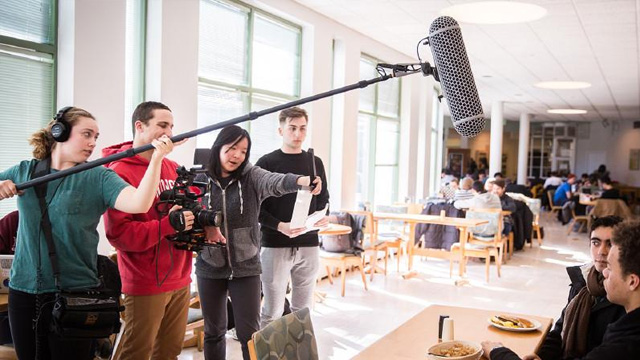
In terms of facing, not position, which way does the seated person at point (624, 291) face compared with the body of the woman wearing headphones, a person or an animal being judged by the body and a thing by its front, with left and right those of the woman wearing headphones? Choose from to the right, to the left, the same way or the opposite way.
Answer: the opposite way

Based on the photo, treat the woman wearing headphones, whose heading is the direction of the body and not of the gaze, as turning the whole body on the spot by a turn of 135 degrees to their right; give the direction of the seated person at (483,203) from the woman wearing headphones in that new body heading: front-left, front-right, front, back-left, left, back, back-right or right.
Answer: back-right

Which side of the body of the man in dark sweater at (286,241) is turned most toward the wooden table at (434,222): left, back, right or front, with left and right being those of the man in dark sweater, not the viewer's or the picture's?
left

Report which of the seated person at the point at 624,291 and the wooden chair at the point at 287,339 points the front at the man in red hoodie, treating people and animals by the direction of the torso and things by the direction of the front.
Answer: the seated person

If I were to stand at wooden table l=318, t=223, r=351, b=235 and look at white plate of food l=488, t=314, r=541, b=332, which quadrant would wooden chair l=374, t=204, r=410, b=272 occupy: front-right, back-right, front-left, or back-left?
back-left

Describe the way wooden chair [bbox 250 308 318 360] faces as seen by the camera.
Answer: facing away from the viewer and to the right of the viewer

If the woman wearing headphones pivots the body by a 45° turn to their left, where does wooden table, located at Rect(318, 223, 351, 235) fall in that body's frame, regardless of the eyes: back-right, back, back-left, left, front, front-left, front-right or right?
front-left

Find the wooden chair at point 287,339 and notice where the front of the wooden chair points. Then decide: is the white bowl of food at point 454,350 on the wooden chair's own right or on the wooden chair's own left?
on the wooden chair's own right

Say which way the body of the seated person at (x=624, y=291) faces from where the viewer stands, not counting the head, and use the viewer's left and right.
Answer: facing to the left of the viewer

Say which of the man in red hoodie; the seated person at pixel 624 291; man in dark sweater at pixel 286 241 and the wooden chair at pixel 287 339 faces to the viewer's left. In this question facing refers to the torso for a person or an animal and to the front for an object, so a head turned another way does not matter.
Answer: the seated person

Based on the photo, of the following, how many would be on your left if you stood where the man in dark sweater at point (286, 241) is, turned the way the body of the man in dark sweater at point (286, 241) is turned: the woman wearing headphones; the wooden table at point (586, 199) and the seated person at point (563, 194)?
2

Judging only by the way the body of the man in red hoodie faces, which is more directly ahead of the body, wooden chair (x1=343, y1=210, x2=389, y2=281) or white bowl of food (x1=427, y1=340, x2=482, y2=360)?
the white bowl of food
